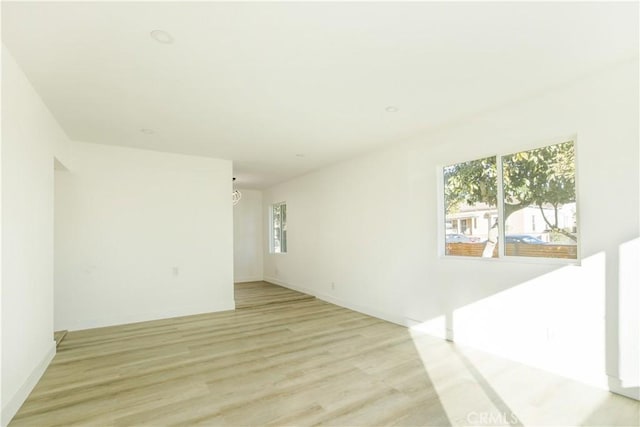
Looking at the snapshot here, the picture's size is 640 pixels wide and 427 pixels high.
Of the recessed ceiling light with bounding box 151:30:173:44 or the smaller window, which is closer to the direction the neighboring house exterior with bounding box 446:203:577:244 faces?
the recessed ceiling light
